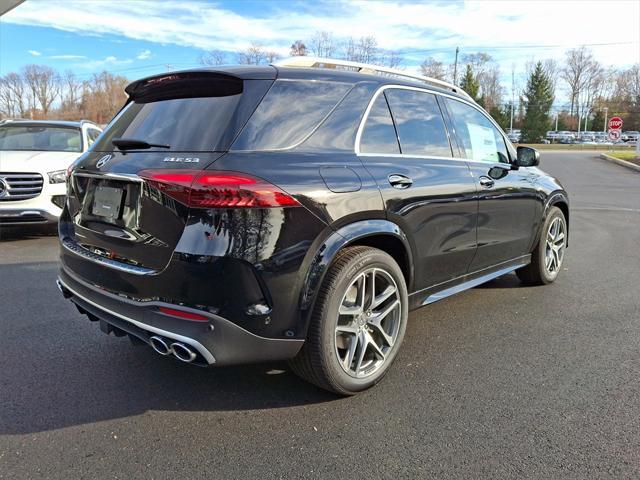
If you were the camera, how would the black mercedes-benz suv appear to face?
facing away from the viewer and to the right of the viewer

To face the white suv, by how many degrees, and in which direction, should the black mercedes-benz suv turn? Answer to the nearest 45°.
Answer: approximately 90° to its left
